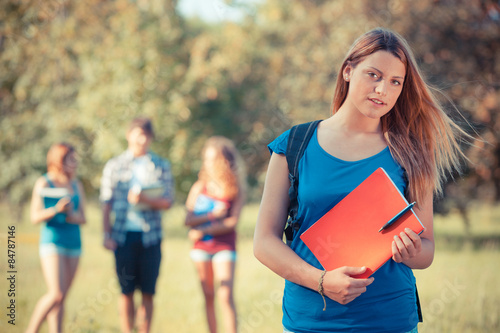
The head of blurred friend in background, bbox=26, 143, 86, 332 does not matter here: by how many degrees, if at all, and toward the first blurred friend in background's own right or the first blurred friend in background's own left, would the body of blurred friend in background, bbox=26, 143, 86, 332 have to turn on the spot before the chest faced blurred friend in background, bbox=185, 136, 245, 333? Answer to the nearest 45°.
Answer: approximately 45° to the first blurred friend in background's own left

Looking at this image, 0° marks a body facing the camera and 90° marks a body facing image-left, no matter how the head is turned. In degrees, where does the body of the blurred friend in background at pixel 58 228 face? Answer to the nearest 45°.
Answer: approximately 315°
